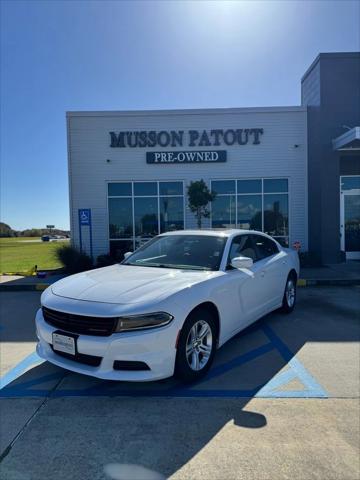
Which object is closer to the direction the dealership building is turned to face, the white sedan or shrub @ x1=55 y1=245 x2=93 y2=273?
the white sedan

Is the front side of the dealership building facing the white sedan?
yes

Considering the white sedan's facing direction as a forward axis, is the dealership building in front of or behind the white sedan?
behind

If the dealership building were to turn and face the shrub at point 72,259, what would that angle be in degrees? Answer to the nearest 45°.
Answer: approximately 45° to its right

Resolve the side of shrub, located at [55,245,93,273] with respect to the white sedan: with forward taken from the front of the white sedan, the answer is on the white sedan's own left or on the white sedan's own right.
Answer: on the white sedan's own right

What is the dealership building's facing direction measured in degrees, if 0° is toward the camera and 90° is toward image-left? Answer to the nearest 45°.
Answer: approximately 0°
